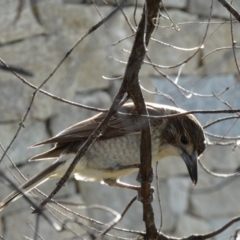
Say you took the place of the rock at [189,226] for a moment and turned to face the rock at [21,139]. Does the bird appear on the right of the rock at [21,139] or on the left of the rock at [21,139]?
left

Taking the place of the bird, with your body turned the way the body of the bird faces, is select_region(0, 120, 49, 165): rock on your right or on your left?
on your left

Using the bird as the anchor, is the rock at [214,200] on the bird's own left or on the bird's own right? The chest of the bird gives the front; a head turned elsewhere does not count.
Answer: on the bird's own left

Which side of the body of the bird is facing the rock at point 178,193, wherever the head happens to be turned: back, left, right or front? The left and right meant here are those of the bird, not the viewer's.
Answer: left

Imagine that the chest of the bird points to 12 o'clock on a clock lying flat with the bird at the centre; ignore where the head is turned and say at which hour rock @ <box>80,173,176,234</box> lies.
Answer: The rock is roughly at 9 o'clock from the bird.

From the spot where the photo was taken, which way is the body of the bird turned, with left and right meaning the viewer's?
facing to the right of the viewer
